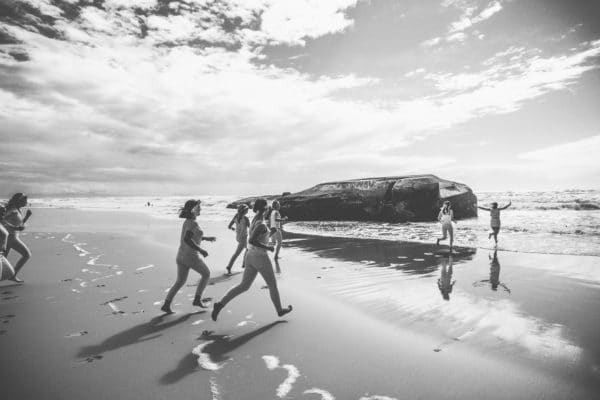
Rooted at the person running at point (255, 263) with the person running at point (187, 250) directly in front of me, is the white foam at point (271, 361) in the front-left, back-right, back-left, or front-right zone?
back-left

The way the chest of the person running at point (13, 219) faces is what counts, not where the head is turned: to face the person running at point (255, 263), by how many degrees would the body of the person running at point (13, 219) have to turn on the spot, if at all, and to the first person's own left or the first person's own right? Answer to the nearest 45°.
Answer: approximately 45° to the first person's own right

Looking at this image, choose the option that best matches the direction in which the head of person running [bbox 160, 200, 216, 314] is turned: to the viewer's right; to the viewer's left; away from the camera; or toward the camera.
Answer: to the viewer's right

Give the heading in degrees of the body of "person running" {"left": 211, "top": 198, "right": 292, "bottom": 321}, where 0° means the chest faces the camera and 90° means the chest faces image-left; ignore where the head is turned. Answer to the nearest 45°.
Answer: approximately 270°

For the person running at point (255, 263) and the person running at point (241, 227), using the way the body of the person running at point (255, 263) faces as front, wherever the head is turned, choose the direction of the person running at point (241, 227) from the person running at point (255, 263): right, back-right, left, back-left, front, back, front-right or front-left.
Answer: left

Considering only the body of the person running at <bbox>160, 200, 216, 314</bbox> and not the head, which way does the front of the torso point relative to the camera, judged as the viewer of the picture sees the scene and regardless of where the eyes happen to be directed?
to the viewer's right

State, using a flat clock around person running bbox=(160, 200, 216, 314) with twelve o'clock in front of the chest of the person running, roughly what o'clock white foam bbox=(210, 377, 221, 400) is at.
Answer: The white foam is roughly at 3 o'clock from the person running.

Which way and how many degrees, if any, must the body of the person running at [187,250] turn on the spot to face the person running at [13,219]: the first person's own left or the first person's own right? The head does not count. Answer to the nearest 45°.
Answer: approximately 135° to the first person's own left

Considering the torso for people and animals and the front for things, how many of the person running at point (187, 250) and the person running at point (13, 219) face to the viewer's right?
2

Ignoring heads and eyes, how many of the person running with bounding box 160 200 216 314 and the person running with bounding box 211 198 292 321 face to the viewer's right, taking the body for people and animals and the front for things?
2

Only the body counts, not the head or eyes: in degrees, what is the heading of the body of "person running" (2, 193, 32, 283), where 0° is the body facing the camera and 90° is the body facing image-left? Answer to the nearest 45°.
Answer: approximately 270°
